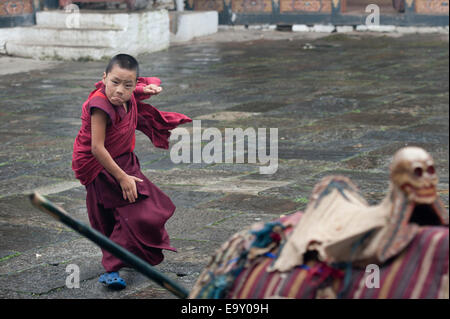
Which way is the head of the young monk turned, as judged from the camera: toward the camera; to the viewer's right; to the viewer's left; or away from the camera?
toward the camera
